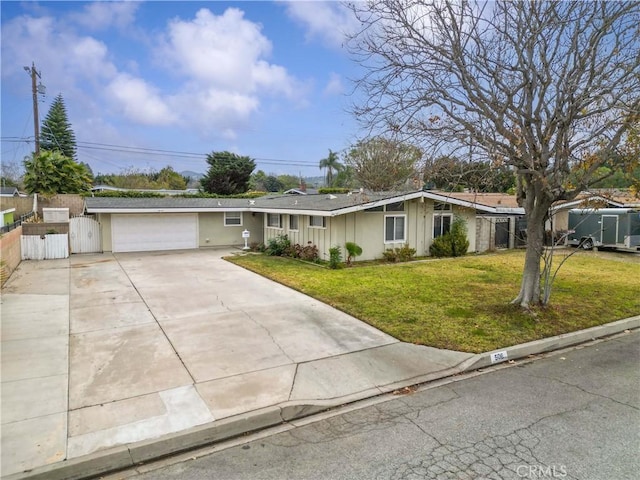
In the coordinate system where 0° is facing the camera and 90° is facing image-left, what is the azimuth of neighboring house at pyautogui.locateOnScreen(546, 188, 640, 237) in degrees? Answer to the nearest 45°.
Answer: approximately 0°

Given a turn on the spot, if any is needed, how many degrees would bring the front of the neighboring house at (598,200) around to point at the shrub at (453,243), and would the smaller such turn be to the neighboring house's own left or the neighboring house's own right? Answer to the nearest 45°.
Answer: approximately 135° to the neighboring house's own right

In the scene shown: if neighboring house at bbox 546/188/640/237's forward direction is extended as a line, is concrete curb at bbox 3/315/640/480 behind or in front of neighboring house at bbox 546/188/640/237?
in front

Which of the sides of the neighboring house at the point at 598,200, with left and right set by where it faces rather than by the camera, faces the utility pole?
right

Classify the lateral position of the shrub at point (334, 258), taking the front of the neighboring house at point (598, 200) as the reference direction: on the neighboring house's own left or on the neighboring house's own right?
on the neighboring house's own right

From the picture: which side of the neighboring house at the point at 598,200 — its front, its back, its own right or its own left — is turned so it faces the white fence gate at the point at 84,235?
right

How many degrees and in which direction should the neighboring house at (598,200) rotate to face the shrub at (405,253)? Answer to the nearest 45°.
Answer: approximately 135° to its right
